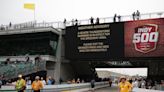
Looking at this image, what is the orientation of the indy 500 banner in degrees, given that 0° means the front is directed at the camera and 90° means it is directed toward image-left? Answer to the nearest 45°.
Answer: approximately 0°
